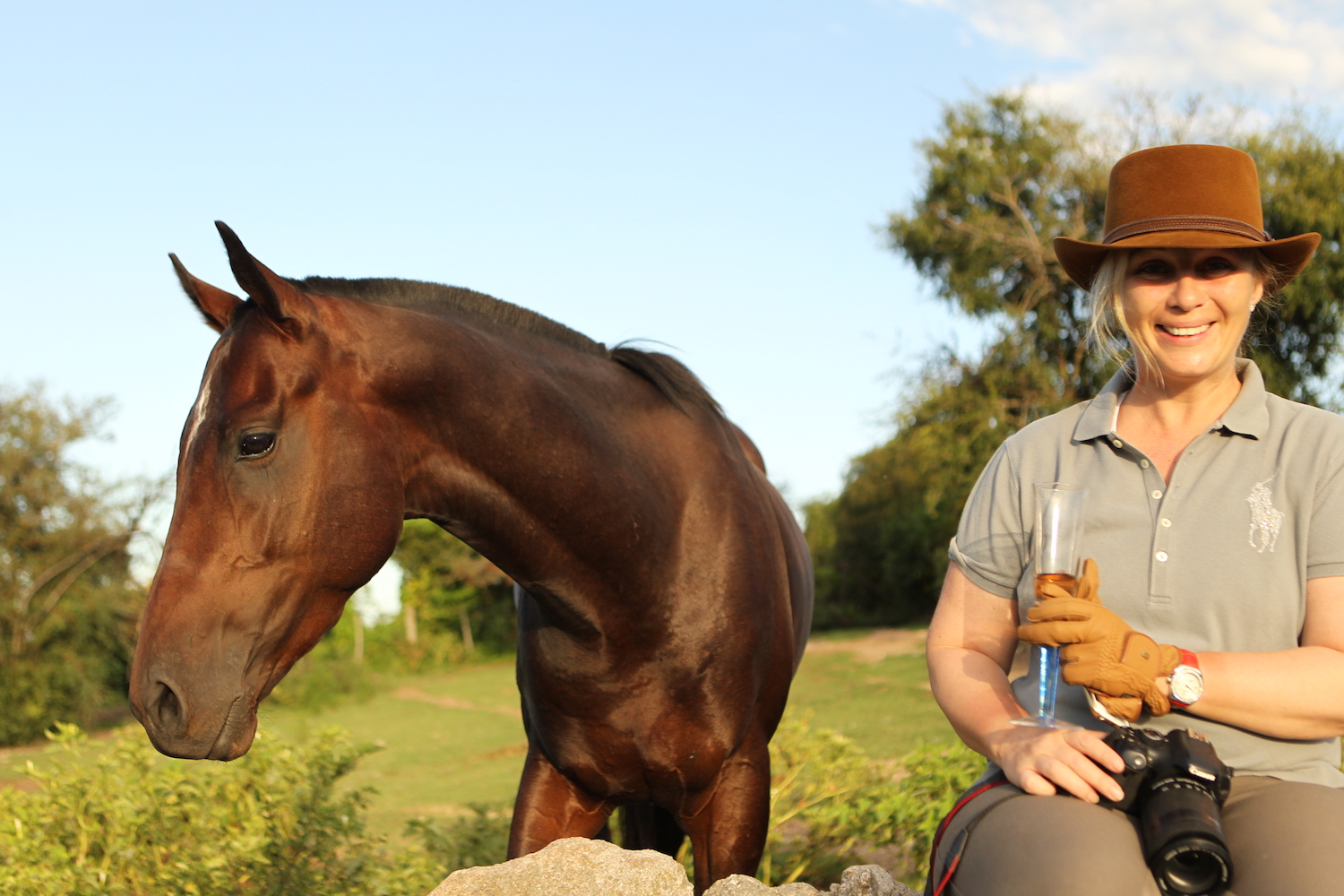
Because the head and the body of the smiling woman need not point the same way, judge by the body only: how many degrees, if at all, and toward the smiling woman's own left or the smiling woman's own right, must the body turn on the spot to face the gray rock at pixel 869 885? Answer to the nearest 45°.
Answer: approximately 135° to the smiling woman's own right

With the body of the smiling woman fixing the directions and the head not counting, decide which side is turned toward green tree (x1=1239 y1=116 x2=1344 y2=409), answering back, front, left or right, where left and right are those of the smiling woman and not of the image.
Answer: back

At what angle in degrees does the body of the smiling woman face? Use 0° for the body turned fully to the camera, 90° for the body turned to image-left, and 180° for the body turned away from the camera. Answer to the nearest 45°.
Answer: approximately 0°
